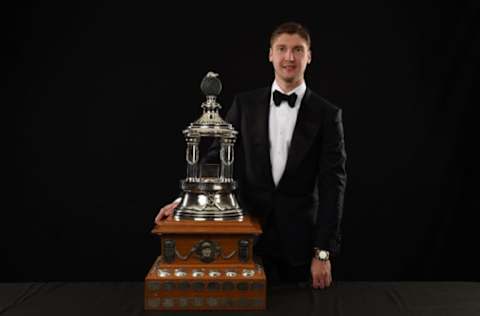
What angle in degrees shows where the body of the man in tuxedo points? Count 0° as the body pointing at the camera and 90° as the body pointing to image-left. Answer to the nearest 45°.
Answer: approximately 0°
